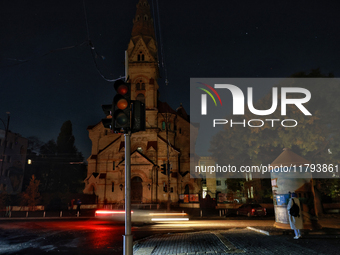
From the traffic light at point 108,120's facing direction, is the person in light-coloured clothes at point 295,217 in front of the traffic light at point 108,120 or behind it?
behind

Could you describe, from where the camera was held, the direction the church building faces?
facing the viewer

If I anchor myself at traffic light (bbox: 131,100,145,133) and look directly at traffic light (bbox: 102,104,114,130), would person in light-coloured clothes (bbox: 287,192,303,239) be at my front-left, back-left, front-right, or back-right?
back-right

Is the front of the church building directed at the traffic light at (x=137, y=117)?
yes

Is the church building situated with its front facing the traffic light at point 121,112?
yes

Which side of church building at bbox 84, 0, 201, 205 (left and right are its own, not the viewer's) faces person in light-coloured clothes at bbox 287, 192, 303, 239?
front

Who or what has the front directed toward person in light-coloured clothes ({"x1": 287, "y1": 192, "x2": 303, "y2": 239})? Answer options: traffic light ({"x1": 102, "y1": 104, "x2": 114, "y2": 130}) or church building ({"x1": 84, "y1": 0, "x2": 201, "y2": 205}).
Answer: the church building

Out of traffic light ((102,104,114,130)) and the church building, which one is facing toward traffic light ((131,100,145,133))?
the church building
